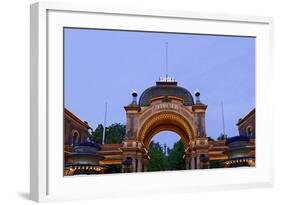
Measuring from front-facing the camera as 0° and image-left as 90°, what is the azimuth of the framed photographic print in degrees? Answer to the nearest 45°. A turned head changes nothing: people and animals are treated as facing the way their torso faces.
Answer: approximately 315°
